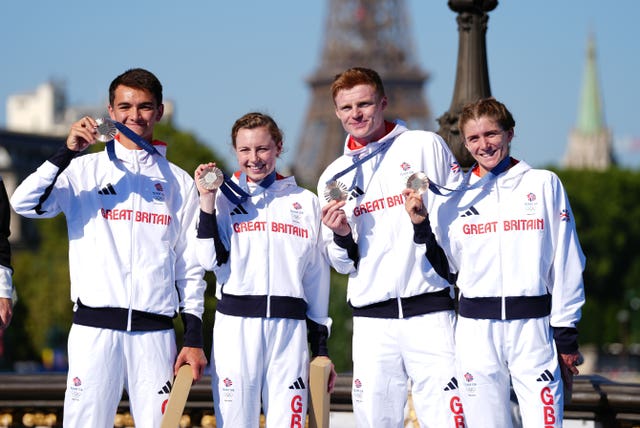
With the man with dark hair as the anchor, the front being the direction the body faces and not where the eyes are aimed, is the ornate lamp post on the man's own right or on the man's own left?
on the man's own left

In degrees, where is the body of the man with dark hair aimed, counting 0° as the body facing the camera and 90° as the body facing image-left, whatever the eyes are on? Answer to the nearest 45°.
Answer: approximately 0°
